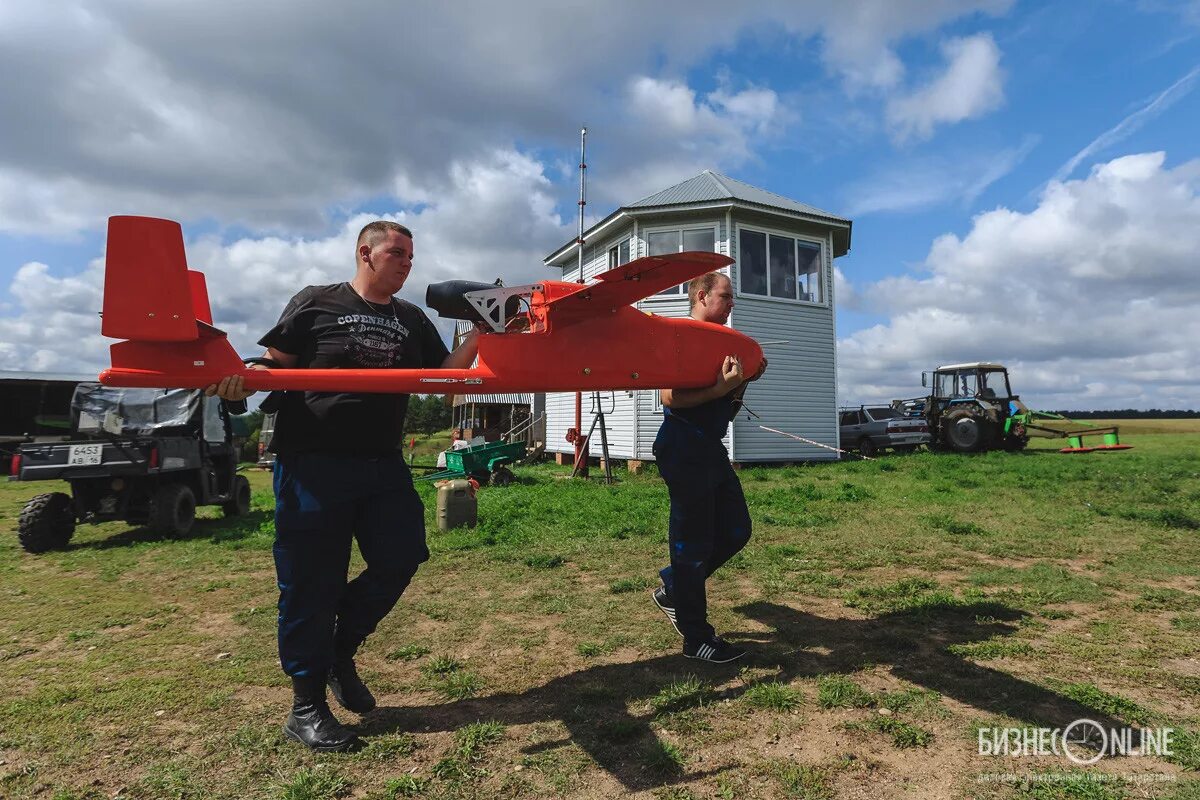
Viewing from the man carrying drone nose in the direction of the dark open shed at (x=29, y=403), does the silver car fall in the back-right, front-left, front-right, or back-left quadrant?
front-right

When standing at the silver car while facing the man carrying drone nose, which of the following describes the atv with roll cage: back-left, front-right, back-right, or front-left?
front-right

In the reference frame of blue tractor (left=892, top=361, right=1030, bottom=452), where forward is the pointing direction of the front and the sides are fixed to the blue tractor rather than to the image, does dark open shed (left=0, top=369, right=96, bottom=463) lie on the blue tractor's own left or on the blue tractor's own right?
on the blue tractor's own left

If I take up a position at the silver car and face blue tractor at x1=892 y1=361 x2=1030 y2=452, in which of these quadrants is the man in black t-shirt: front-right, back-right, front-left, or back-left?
back-right

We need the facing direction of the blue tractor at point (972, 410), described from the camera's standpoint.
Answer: facing away from the viewer and to the left of the viewer

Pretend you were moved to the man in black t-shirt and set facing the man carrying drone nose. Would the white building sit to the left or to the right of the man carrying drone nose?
left

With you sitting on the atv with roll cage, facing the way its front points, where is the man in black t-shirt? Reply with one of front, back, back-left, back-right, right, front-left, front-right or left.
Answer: back-right

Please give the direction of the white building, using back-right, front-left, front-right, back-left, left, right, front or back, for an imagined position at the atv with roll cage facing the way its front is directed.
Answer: front-right

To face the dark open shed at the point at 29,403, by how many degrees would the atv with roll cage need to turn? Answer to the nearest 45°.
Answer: approximately 45° to its left
